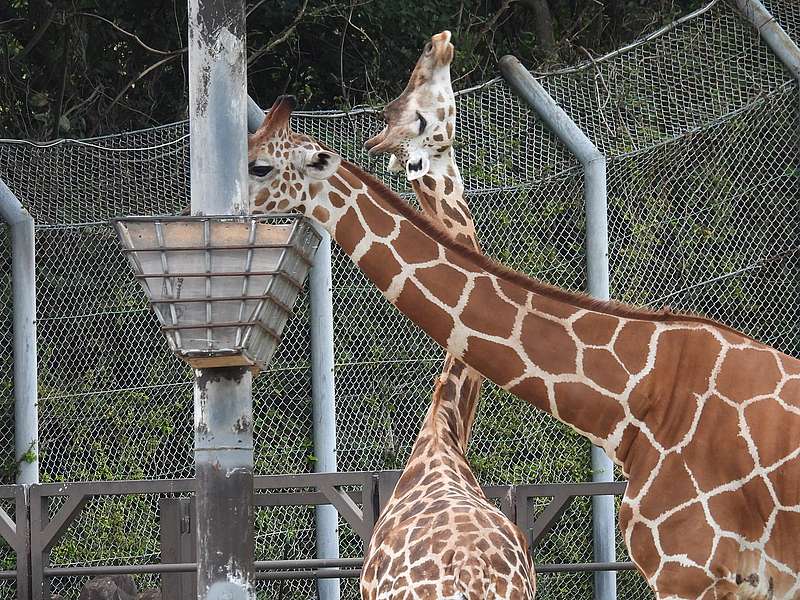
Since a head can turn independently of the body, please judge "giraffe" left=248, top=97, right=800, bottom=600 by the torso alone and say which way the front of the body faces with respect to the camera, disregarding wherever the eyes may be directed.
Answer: to the viewer's left

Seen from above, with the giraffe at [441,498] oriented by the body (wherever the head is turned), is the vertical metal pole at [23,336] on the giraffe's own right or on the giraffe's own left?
on the giraffe's own left

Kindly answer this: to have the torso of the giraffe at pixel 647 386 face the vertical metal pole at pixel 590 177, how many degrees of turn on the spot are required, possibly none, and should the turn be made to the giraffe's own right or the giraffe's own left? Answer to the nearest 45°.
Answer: approximately 90° to the giraffe's own right

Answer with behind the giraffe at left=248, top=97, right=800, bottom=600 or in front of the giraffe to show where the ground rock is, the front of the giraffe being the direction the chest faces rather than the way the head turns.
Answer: in front

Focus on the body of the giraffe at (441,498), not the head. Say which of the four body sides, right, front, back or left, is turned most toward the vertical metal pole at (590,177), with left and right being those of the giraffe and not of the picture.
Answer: front

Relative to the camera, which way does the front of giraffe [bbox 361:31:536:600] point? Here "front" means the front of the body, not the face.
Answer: away from the camera

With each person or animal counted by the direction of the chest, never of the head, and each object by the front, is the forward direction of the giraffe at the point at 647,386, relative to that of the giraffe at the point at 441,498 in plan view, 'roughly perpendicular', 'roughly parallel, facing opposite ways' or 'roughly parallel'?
roughly perpendicular

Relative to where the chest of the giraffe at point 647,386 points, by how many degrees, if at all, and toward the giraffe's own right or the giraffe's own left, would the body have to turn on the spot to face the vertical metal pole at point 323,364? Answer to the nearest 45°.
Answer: approximately 45° to the giraffe's own right

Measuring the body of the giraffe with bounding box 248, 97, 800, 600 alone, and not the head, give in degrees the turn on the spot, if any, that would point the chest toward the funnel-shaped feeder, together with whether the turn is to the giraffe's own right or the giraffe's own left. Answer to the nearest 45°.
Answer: approximately 45° to the giraffe's own left

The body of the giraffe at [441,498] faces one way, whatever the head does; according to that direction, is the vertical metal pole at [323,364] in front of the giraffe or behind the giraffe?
in front

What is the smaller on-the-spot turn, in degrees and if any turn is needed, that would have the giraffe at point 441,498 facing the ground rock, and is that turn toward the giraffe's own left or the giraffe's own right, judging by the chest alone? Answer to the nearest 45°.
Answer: approximately 45° to the giraffe's own left
